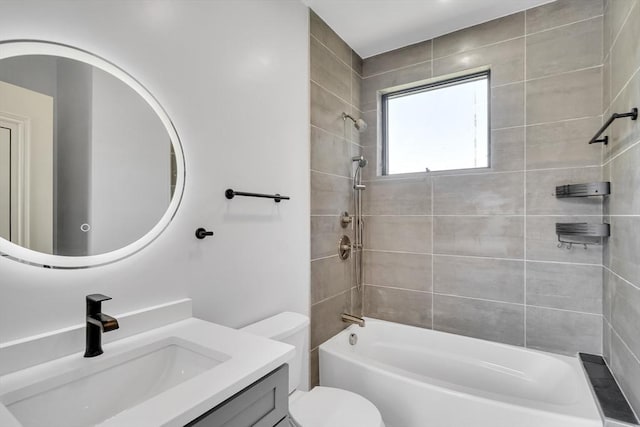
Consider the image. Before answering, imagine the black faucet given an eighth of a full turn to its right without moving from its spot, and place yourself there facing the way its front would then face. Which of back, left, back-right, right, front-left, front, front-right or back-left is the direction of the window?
left

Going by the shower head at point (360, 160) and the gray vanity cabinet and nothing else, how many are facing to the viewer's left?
0

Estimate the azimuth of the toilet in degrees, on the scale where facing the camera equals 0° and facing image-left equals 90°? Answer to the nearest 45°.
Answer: approximately 315°

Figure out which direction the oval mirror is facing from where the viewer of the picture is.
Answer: facing the viewer and to the right of the viewer

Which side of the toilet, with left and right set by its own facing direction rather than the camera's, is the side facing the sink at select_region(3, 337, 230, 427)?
right

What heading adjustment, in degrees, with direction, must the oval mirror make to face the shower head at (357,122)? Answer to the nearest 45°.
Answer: approximately 45° to its left

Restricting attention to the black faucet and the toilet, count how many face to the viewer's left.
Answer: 0
